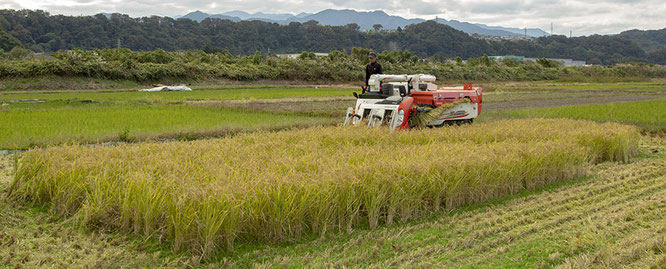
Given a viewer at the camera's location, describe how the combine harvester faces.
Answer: facing the viewer and to the left of the viewer
